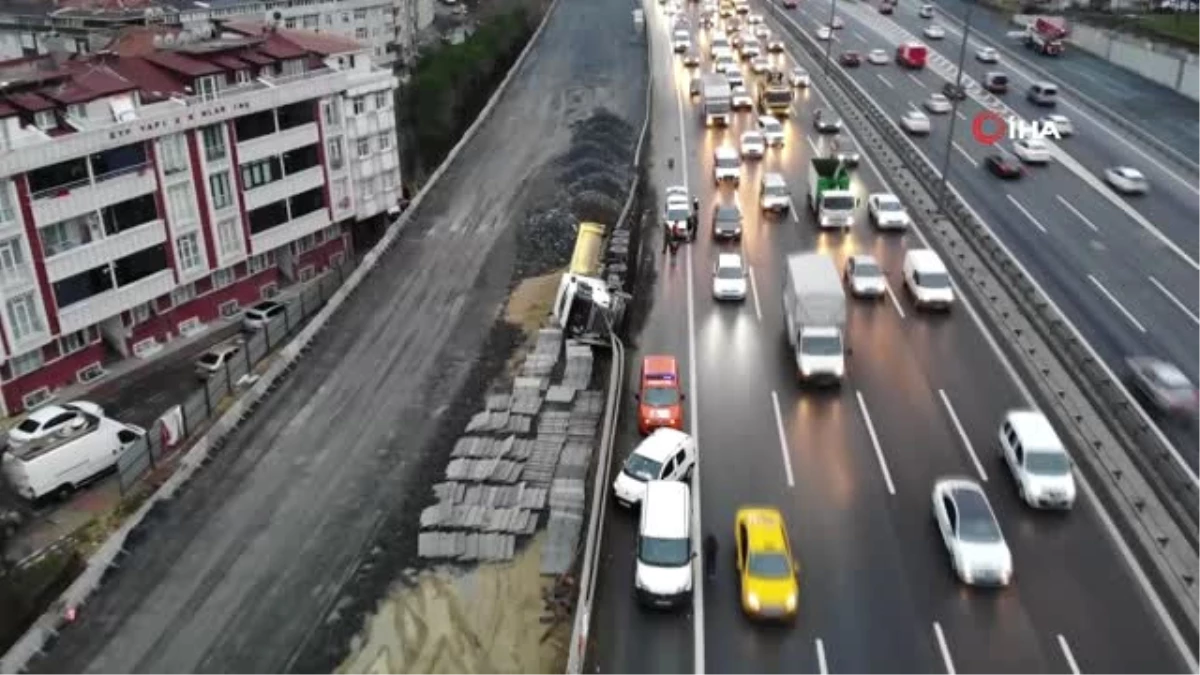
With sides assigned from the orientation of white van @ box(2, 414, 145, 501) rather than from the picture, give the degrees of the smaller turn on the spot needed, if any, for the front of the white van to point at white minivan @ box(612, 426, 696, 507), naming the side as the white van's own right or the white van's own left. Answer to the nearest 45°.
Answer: approximately 90° to the white van's own right

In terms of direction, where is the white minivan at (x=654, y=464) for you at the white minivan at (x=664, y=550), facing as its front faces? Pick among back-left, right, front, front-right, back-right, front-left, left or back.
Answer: back

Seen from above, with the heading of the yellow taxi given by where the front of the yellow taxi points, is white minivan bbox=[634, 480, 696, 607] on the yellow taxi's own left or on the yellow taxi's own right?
on the yellow taxi's own right

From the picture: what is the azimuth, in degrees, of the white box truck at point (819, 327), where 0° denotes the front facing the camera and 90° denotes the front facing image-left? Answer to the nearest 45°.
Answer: approximately 0°

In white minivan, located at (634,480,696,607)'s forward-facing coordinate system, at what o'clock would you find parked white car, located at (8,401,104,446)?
The parked white car is roughly at 4 o'clock from the white minivan.

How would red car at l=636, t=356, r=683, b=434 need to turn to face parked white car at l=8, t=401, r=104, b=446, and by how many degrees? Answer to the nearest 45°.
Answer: approximately 90° to its right

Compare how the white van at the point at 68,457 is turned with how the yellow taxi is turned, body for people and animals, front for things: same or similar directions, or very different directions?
very different directions

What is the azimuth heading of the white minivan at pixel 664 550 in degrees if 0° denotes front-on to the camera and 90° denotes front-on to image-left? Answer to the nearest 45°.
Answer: approximately 0°

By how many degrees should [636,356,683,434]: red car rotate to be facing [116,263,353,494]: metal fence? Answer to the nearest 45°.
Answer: approximately 90° to its right
